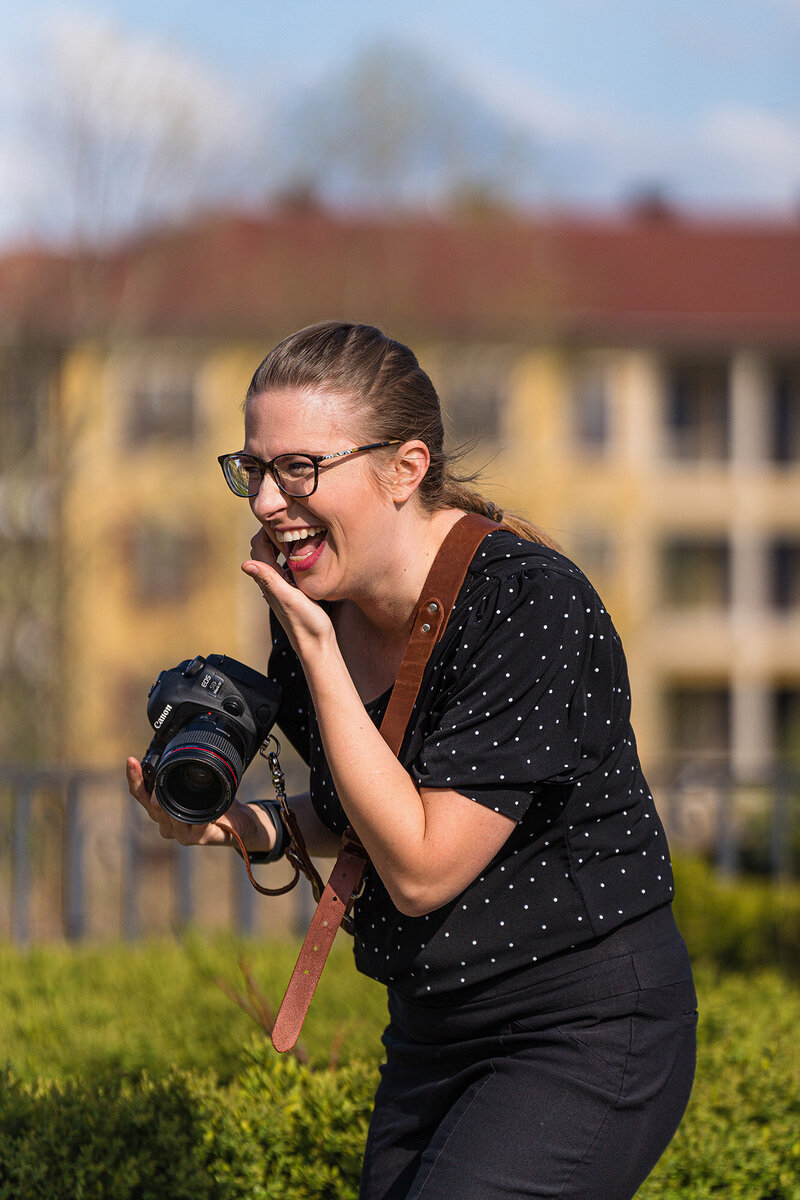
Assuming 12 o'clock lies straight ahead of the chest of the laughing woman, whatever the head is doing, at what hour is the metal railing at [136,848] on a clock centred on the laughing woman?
The metal railing is roughly at 4 o'clock from the laughing woman.

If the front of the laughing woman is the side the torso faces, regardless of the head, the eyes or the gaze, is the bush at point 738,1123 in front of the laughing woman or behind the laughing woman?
behind

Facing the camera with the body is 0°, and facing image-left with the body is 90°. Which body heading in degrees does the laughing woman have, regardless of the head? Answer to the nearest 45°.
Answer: approximately 45°

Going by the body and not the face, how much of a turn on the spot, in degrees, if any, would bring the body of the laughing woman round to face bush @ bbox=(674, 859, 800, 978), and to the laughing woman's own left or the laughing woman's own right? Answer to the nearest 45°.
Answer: approximately 135° to the laughing woman's own right

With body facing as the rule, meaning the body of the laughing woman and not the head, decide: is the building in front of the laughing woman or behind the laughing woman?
behind
